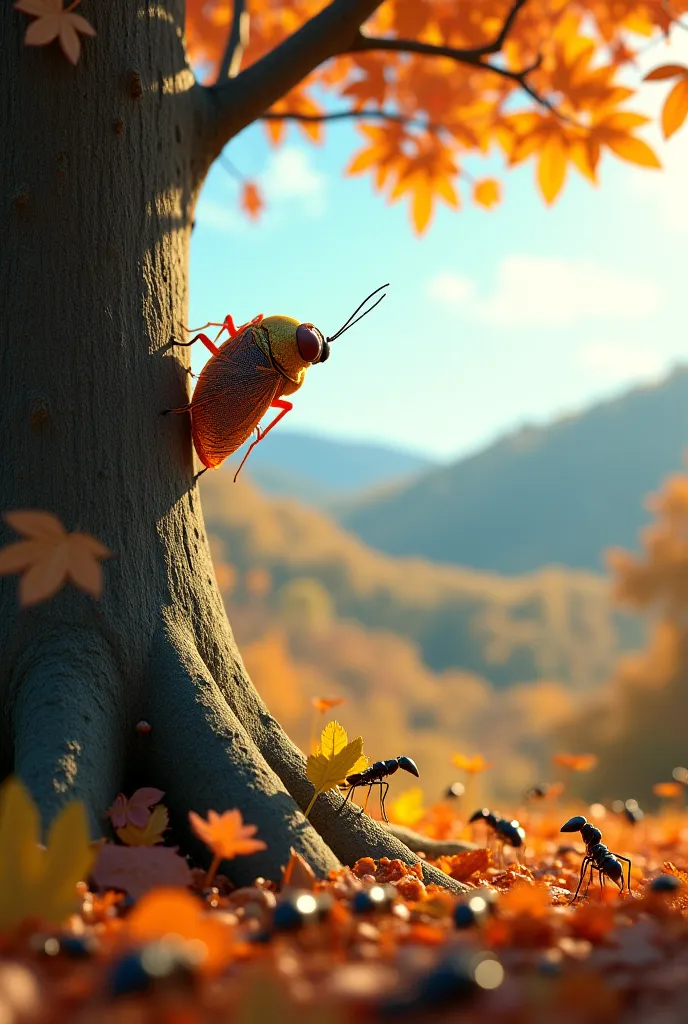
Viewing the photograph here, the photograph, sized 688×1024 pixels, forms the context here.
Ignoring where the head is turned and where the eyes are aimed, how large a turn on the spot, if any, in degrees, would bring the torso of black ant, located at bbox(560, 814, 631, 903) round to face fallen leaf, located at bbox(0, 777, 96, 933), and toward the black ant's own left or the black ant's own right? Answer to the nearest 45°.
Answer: approximately 45° to the black ant's own left

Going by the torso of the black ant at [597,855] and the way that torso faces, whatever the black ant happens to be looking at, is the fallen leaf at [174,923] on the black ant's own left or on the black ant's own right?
on the black ant's own left

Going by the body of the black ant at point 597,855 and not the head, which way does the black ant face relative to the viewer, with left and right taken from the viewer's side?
facing to the left of the viewer

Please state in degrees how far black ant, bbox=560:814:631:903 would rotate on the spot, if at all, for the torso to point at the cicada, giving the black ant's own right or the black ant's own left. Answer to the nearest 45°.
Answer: approximately 45° to the black ant's own left

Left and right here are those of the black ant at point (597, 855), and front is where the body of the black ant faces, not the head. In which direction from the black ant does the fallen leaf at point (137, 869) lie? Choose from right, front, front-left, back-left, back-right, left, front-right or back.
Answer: front-left
